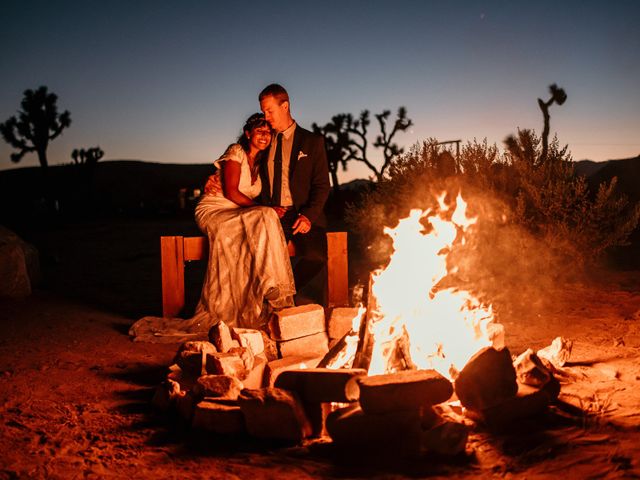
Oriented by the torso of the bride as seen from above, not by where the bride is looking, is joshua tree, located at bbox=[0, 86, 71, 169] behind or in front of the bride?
behind

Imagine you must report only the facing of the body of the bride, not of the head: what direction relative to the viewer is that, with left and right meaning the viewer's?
facing the viewer and to the right of the viewer

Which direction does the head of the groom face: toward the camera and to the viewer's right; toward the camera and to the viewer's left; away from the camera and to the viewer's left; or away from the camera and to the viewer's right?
toward the camera and to the viewer's left

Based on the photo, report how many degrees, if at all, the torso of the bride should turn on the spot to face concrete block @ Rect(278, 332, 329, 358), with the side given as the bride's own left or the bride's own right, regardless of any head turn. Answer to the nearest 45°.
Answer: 0° — they already face it

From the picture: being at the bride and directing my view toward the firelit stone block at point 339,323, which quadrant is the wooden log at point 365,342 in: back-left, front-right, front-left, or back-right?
front-right

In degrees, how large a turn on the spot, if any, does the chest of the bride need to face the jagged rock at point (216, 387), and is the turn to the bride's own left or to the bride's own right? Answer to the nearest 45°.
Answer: approximately 45° to the bride's own right

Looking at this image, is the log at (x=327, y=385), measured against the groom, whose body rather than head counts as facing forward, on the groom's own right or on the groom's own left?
on the groom's own left

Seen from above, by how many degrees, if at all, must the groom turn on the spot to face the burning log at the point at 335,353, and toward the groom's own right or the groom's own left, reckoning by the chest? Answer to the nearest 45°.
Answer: approximately 45° to the groom's own left

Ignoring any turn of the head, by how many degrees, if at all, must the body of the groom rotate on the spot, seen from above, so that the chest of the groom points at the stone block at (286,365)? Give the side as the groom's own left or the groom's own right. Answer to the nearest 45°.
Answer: approximately 45° to the groom's own left

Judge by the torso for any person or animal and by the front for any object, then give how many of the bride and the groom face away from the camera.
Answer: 0
